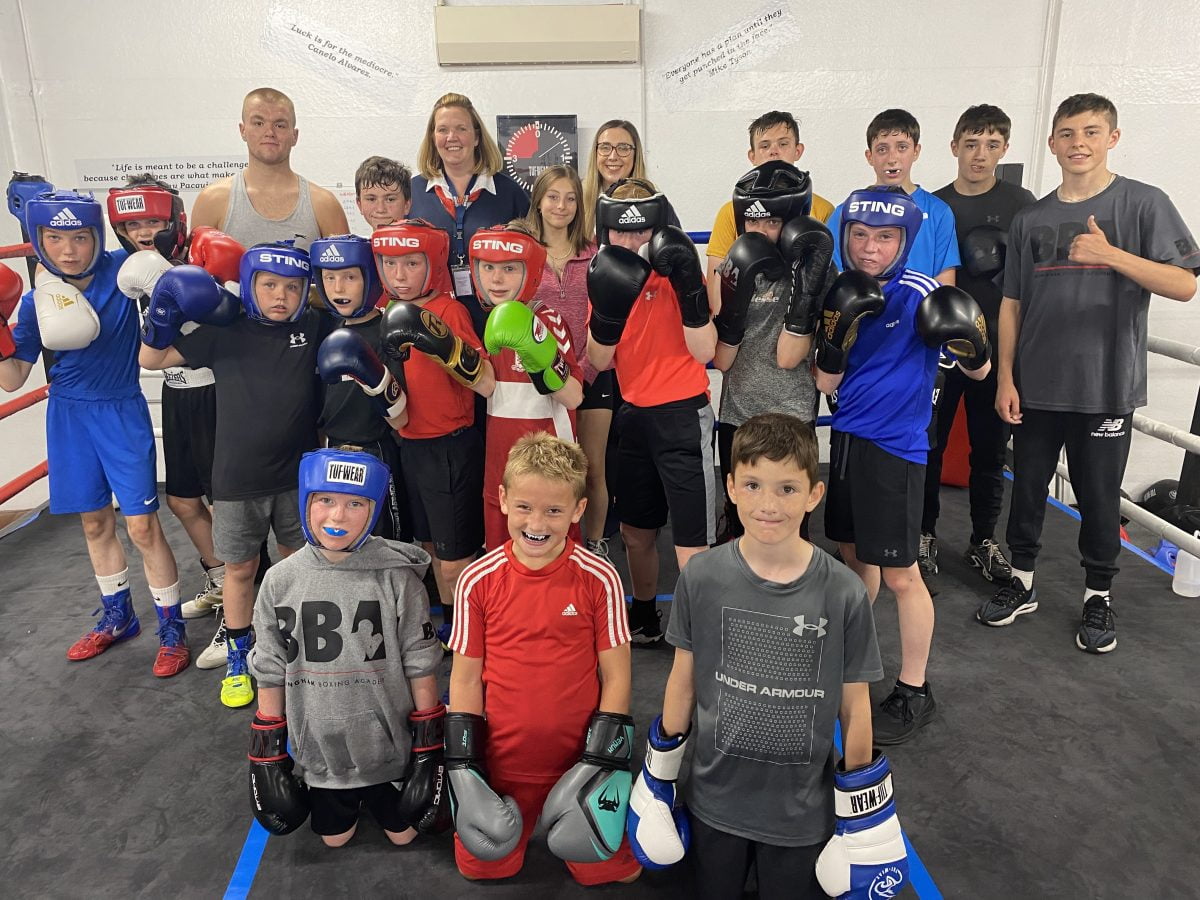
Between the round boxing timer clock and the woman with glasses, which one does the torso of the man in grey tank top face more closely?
the woman with glasses

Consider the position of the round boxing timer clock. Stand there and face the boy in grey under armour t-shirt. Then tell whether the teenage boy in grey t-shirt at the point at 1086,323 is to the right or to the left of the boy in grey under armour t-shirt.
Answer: left

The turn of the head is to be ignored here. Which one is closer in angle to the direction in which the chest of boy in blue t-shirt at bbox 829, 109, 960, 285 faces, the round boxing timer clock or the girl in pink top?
the girl in pink top

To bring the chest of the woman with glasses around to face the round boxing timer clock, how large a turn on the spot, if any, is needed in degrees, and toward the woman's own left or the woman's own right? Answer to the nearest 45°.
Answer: approximately 180°

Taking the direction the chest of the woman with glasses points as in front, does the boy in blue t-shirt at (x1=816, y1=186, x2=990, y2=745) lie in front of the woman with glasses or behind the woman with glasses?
in front

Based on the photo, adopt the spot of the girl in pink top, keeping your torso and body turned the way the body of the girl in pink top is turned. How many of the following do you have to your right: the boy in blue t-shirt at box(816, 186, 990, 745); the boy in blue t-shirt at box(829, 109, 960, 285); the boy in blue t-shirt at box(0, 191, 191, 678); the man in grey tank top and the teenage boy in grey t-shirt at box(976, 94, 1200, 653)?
2

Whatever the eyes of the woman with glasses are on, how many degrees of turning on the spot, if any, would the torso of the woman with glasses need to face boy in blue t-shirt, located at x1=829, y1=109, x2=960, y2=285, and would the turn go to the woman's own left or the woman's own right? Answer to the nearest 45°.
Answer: approximately 90° to the woman's own left

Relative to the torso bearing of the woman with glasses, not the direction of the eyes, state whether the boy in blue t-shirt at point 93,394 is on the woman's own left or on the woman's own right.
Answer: on the woman's own right

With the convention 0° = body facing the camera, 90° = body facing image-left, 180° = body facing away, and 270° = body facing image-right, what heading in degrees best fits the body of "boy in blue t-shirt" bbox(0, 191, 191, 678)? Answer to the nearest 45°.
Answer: approximately 0°

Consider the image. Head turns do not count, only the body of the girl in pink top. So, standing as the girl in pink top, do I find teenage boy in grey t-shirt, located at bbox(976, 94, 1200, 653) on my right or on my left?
on my left
